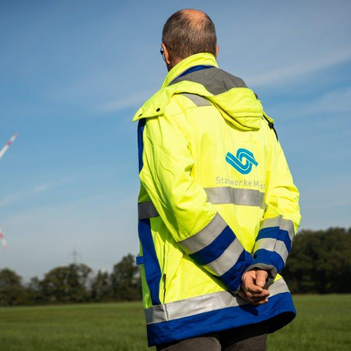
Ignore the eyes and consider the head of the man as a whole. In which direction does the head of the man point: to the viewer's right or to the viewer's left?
to the viewer's left

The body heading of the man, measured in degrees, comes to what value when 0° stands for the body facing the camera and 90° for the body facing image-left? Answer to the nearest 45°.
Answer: approximately 135°
